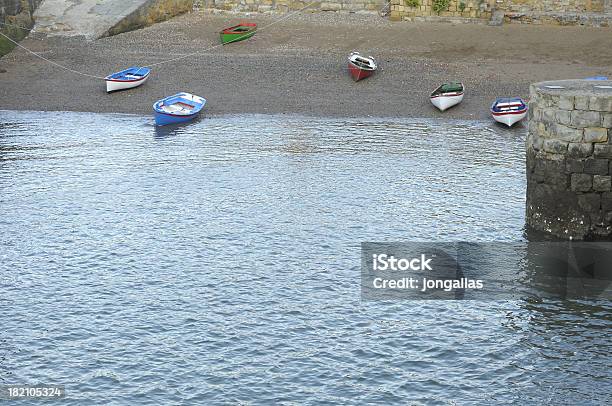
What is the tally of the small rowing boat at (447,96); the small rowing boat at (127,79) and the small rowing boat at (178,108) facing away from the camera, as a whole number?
0

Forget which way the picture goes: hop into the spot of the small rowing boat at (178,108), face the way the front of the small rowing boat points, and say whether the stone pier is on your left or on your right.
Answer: on your left

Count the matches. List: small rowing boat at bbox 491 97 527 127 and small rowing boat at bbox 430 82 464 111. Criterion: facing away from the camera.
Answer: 0

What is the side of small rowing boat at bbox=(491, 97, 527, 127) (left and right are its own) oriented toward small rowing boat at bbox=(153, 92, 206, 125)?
right

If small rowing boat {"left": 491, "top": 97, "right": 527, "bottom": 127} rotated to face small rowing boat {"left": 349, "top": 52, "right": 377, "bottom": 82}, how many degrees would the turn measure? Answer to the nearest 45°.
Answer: approximately 135° to its right

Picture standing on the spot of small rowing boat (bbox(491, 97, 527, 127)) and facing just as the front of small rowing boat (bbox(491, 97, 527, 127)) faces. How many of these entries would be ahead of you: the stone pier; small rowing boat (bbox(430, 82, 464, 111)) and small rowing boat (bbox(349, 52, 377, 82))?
1

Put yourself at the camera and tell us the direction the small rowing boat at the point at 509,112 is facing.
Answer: facing the viewer

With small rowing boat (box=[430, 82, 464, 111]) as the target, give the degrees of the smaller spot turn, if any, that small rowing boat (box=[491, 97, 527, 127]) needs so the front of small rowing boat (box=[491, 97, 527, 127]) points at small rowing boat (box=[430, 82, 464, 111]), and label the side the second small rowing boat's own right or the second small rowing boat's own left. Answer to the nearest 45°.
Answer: approximately 135° to the second small rowing boat's own right

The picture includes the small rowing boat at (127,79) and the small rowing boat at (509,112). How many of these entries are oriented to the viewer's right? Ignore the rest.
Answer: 0

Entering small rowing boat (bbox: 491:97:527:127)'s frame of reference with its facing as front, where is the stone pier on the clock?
The stone pier is roughly at 12 o'clock from the small rowing boat.
